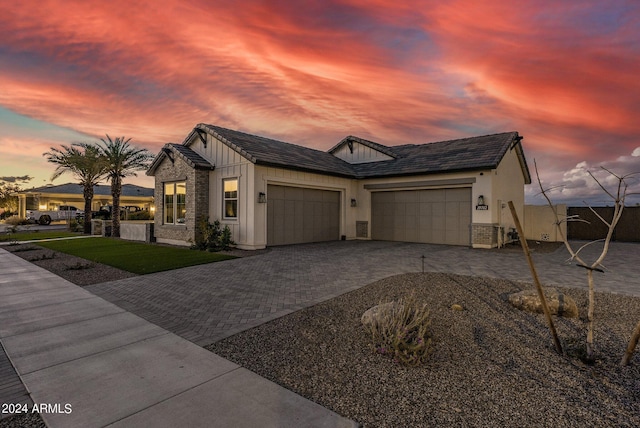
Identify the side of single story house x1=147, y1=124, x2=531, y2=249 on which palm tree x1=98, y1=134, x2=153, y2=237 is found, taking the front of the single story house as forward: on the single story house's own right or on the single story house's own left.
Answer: on the single story house's own right

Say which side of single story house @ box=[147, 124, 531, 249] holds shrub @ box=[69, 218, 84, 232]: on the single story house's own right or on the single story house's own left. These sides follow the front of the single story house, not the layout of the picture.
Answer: on the single story house's own right

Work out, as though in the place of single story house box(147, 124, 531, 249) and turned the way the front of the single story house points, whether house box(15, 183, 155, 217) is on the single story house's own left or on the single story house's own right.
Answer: on the single story house's own right

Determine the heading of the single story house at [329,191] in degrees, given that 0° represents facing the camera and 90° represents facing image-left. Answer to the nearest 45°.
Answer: approximately 45°

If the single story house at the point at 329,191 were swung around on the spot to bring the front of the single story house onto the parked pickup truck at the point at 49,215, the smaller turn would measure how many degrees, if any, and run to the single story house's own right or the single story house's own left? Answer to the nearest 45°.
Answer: approximately 90° to the single story house's own right

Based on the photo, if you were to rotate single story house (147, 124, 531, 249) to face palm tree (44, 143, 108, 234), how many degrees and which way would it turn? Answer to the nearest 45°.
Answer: approximately 45° to its right

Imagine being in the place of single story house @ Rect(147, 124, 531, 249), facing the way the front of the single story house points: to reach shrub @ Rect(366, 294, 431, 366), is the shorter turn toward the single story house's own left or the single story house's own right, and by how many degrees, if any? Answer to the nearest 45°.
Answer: approximately 45° to the single story house's own left

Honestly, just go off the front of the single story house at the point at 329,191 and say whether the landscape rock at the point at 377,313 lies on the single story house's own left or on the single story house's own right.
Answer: on the single story house's own left
